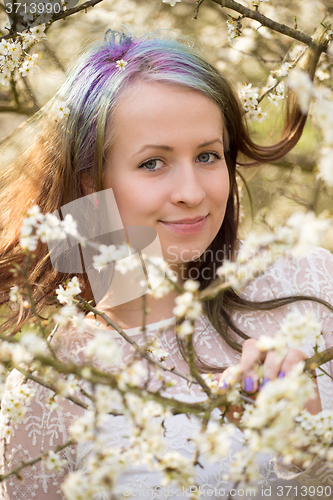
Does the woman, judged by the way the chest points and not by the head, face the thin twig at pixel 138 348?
yes

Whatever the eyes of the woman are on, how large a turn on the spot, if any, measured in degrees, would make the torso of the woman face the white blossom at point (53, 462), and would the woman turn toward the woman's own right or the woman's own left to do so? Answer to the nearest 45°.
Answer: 0° — they already face it

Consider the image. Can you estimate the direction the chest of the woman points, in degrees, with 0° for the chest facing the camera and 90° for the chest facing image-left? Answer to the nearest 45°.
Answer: approximately 0°
